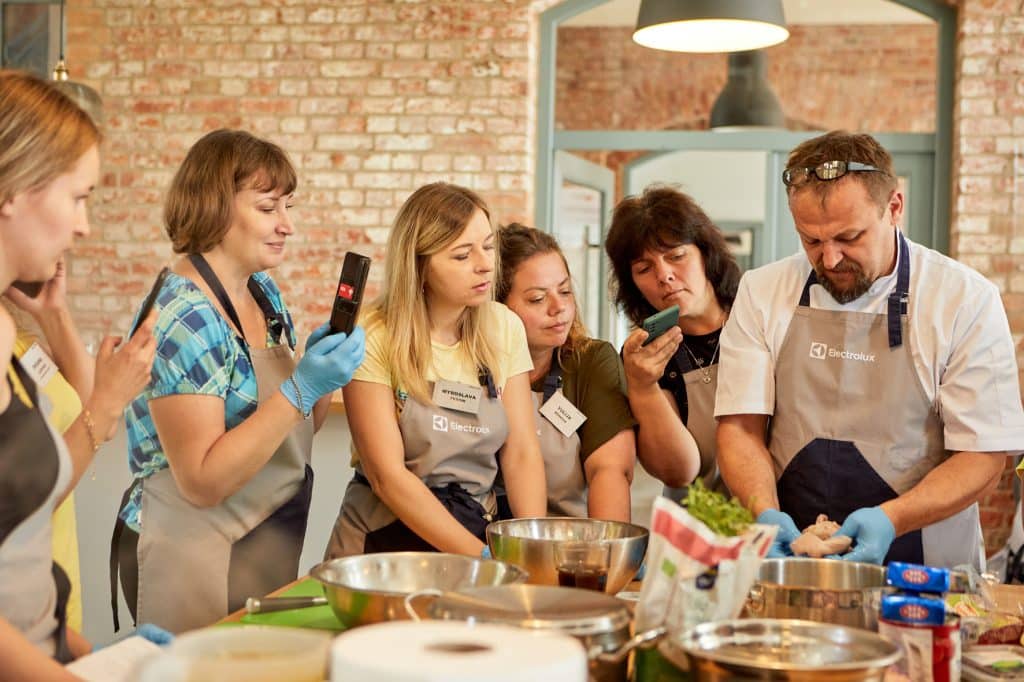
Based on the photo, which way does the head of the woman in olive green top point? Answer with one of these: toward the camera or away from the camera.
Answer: toward the camera

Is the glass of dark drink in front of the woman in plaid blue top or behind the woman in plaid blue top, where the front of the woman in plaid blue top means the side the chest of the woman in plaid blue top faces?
in front

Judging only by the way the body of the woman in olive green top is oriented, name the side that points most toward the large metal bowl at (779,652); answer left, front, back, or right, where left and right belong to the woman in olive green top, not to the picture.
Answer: front

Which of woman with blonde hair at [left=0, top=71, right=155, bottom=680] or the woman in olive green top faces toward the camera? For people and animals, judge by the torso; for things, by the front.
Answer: the woman in olive green top

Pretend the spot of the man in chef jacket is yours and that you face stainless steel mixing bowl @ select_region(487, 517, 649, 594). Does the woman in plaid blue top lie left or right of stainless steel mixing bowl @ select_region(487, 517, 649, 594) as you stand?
right

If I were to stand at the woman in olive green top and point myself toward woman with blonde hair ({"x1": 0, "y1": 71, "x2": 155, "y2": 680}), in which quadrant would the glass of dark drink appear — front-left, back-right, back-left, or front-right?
front-left

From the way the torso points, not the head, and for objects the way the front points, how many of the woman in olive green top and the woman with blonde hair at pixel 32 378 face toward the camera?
1

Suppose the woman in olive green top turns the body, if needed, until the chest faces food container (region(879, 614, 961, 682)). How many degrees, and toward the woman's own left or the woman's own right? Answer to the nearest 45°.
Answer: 0° — they already face it

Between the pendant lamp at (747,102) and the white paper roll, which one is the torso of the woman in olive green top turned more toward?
the white paper roll

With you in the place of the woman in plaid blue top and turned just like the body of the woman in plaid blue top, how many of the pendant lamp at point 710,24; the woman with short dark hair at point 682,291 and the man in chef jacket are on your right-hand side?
0

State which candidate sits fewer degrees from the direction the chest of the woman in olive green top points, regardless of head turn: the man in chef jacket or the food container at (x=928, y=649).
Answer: the food container

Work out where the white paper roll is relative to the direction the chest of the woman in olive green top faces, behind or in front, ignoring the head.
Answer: in front

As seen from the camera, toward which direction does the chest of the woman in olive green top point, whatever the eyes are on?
toward the camera

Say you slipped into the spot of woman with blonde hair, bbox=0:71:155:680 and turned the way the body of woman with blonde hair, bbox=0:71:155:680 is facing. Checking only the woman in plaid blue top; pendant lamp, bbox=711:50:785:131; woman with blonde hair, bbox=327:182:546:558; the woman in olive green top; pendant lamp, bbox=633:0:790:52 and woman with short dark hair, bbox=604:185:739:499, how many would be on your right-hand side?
0

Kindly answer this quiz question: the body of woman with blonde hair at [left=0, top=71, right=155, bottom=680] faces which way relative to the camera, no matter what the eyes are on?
to the viewer's right

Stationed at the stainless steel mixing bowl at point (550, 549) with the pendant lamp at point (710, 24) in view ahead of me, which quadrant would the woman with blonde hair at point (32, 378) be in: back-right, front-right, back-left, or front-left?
back-left
